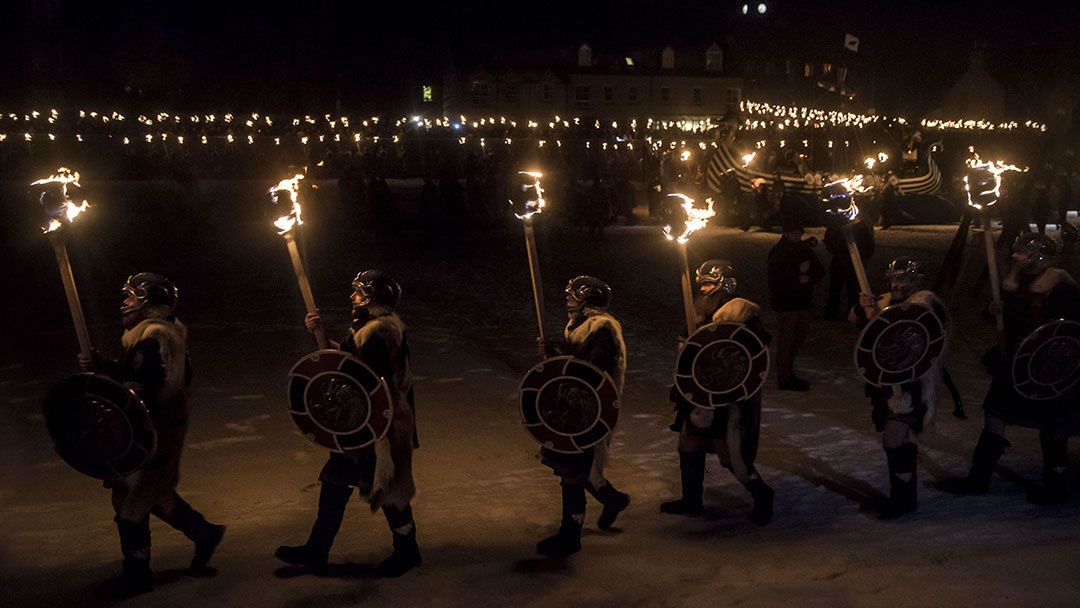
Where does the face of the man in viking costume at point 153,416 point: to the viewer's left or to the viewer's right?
to the viewer's left

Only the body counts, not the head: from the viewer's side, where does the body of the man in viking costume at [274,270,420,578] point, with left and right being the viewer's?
facing to the left of the viewer

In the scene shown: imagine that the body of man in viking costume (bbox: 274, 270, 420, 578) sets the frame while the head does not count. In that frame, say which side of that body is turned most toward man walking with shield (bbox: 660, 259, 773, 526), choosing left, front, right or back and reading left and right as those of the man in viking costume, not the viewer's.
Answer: back

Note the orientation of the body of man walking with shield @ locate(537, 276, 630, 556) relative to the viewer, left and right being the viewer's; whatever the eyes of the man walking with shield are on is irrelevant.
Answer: facing to the left of the viewer

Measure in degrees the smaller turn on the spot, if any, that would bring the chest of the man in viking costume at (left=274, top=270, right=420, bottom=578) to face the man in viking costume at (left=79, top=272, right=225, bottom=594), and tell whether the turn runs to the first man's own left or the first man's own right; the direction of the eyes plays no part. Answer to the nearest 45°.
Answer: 0° — they already face them

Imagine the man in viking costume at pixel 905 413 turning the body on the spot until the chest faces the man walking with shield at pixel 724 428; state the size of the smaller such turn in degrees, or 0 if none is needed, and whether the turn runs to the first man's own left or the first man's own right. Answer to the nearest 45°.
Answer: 0° — they already face them

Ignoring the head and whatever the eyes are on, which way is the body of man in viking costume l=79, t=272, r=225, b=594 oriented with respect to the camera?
to the viewer's left

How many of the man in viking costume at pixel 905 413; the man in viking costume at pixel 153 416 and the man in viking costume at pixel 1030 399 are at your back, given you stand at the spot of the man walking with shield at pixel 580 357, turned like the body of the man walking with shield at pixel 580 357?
2

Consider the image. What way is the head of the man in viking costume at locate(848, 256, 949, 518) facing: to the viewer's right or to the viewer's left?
to the viewer's left

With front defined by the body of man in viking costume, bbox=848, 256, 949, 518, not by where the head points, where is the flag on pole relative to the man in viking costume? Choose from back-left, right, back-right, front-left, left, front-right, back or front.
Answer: back-right
